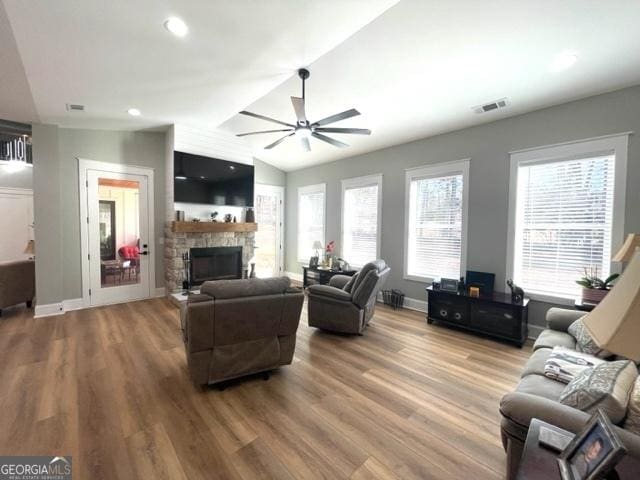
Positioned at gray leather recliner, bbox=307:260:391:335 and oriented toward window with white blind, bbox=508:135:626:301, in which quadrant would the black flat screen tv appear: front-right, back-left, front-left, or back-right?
back-left

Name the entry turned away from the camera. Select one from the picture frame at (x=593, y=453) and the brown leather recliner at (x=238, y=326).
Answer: the brown leather recliner

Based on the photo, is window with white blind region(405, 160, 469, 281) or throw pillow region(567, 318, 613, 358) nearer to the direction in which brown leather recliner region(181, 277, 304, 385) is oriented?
the window with white blind

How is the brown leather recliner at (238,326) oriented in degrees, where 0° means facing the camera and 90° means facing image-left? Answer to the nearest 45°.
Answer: approximately 180°

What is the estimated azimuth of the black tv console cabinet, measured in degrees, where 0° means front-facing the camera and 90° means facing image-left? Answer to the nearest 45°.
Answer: approximately 45°

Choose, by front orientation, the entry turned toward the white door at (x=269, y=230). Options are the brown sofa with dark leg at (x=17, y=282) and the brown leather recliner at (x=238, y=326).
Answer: the brown leather recliner at (x=238, y=326)

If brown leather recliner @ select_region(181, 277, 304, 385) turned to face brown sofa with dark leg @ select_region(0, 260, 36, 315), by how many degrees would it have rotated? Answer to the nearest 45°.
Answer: approximately 45° to its left

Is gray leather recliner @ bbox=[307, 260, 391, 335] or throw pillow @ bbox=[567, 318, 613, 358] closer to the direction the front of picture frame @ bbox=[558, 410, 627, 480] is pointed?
the gray leather recliner

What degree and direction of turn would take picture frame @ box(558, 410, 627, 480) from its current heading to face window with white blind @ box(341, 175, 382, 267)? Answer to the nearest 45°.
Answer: approximately 90° to its right

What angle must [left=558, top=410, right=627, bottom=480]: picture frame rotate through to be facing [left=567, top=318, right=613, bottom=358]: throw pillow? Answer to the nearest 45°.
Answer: approximately 135° to its right
